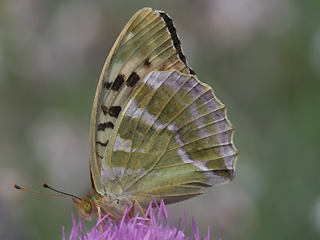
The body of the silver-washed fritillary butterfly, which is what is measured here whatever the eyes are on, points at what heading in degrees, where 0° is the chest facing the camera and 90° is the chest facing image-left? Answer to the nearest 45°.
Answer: approximately 90°
